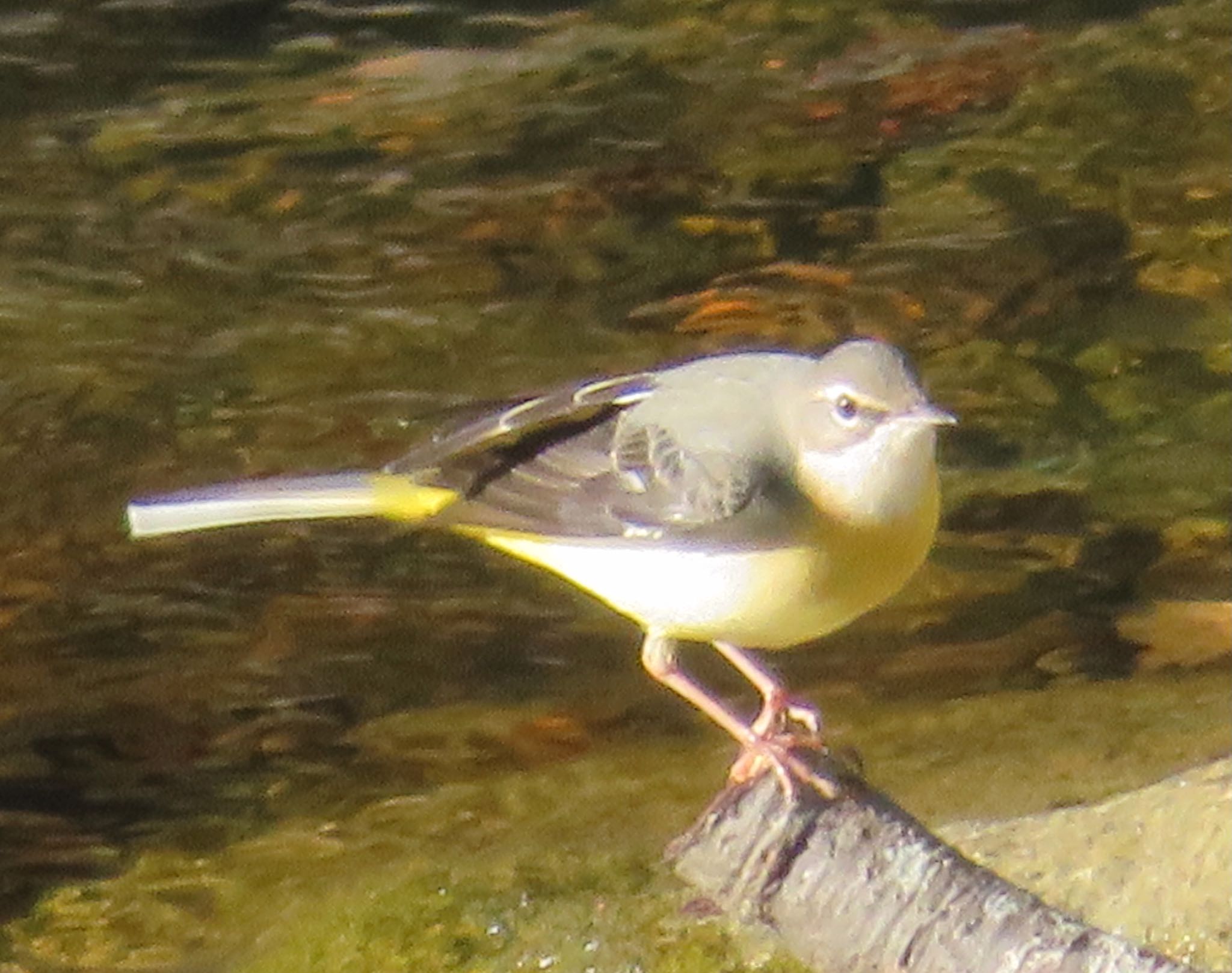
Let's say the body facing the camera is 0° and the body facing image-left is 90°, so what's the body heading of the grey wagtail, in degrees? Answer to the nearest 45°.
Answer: approximately 270°
